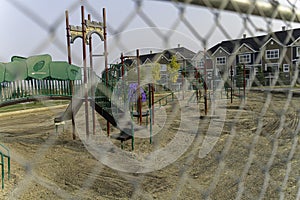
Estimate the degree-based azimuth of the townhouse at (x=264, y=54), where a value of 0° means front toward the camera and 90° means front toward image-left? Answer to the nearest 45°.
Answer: approximately 45°

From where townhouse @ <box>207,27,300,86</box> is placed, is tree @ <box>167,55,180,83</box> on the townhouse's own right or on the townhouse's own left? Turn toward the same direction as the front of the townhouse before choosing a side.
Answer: on the townhouse's own right
